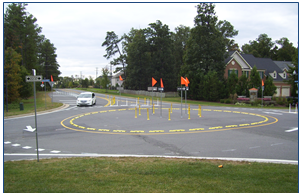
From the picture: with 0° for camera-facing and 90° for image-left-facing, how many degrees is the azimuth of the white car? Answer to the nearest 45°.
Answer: approximately 45°

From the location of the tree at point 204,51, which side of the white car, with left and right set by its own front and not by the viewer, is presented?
back
